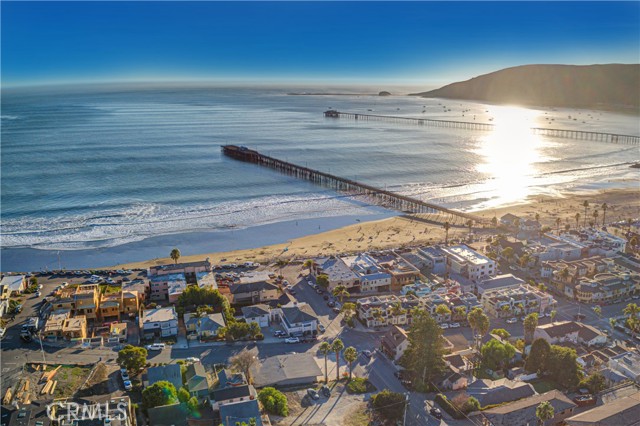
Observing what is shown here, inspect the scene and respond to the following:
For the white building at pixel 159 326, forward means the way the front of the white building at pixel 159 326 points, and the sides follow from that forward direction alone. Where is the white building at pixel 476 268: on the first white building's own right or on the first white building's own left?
on the first white building's own left

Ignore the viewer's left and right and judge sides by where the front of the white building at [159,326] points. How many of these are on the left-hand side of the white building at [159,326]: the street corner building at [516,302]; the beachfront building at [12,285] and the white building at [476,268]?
2

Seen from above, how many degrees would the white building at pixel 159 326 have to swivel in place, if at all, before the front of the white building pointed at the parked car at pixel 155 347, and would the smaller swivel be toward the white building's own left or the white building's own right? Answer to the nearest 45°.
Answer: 0° — it already faces it

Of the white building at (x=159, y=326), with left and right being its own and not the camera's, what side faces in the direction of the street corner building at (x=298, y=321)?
left

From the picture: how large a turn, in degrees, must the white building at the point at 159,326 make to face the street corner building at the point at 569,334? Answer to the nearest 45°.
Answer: approximately 90° to its left

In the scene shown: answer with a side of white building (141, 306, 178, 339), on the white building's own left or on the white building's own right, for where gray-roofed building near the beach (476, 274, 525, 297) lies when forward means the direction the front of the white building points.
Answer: on the white building's own left

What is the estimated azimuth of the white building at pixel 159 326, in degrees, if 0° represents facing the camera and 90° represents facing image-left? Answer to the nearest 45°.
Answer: approximately 0°

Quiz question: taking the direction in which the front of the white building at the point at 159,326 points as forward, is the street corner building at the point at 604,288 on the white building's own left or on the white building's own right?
on the white building's own left

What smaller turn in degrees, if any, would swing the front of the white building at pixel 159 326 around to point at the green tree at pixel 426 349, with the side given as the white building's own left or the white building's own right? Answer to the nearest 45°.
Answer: approximately 45° to the white building's own left

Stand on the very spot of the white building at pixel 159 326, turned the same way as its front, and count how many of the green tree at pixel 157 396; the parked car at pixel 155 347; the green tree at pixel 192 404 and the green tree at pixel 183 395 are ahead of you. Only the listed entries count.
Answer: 4

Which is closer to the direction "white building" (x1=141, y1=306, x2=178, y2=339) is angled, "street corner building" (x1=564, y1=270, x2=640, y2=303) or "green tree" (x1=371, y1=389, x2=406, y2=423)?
the green tree
